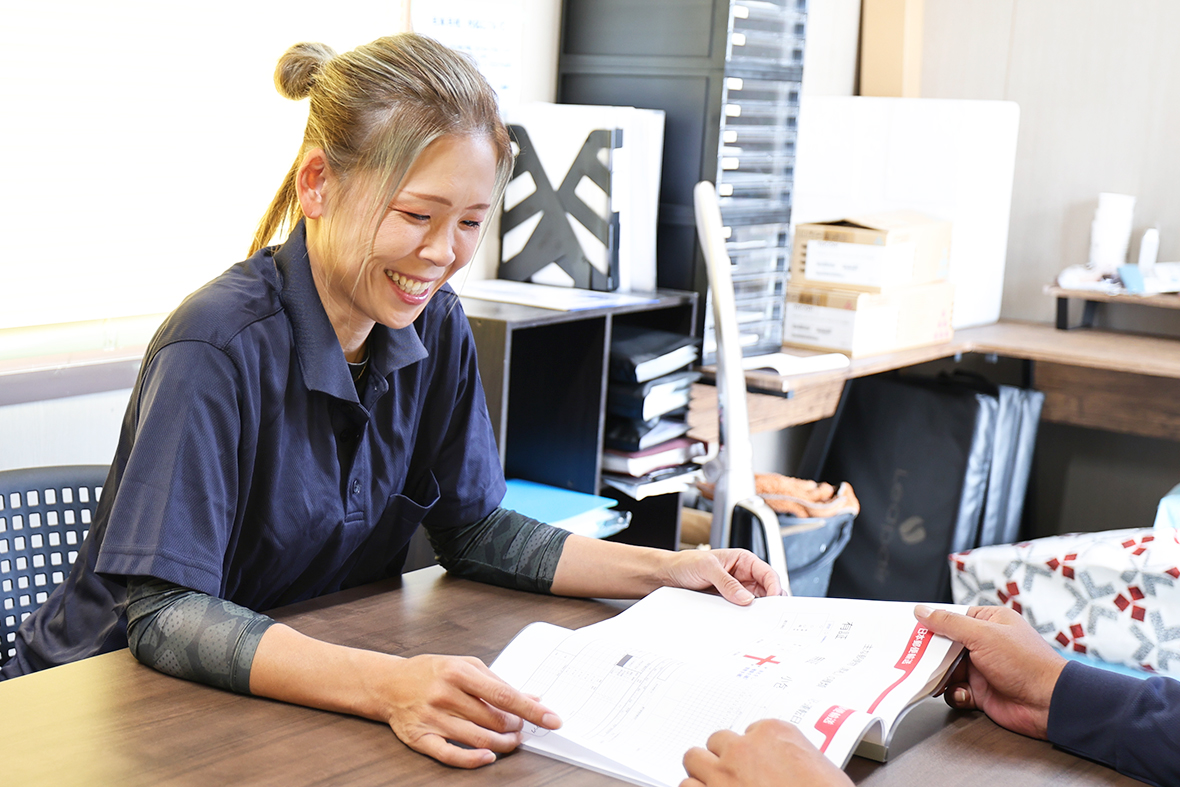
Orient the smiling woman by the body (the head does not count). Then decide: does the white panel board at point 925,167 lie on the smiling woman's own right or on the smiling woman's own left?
on the smiling woman's own left

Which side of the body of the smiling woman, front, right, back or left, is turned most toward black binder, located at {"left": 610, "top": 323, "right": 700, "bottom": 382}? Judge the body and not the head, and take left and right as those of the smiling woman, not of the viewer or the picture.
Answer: left

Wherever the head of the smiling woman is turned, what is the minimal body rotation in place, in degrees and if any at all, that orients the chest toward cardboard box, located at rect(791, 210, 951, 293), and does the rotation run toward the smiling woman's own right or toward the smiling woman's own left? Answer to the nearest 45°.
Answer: approximately 90° to the smiling woman's own left

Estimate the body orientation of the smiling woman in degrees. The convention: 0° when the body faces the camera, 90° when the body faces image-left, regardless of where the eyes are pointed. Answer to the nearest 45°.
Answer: approximately 315°

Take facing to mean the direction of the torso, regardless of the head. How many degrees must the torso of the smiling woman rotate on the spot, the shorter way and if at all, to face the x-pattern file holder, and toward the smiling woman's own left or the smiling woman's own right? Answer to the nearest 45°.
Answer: approximately 135° to the smiling woman's own left

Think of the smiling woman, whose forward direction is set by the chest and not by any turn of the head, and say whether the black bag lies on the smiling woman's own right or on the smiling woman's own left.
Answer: on the smiling woman's own left

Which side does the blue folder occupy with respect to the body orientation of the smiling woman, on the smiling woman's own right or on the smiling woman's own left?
on the smiling woman's own left

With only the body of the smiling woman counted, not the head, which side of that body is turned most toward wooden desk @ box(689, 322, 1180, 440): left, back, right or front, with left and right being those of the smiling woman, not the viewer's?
left

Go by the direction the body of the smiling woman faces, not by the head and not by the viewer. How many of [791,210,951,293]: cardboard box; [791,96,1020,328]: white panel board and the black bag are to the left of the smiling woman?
3
